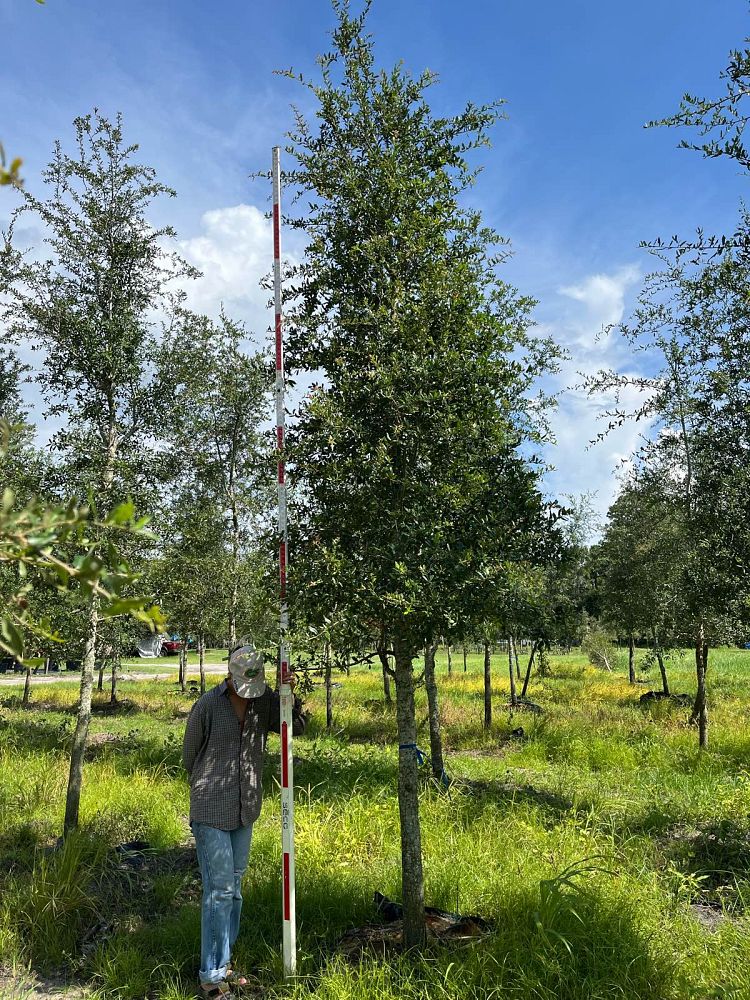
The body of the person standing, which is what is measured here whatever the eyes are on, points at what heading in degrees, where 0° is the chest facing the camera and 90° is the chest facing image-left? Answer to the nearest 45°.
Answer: approximately 315°

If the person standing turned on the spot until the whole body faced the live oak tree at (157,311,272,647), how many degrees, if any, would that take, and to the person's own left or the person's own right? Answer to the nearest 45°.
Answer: approximately 135° to the person's own left

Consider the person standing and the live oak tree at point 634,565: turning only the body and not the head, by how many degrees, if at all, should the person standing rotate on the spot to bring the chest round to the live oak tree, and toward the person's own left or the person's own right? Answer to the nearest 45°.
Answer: approximately 90° to the person's own left
